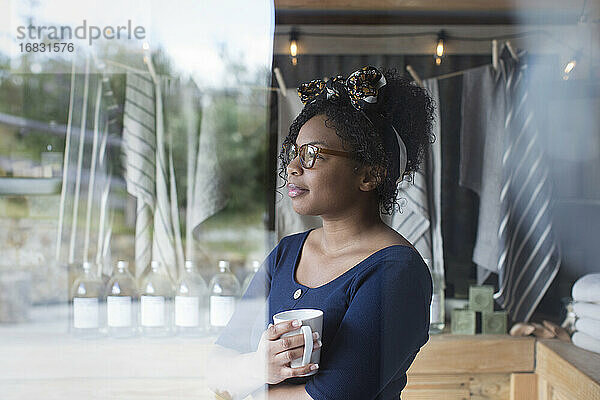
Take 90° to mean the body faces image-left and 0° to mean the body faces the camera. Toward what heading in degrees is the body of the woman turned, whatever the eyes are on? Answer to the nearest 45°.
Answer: approximately 45°

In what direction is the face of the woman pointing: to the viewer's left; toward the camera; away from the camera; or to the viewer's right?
to the viewer's left
